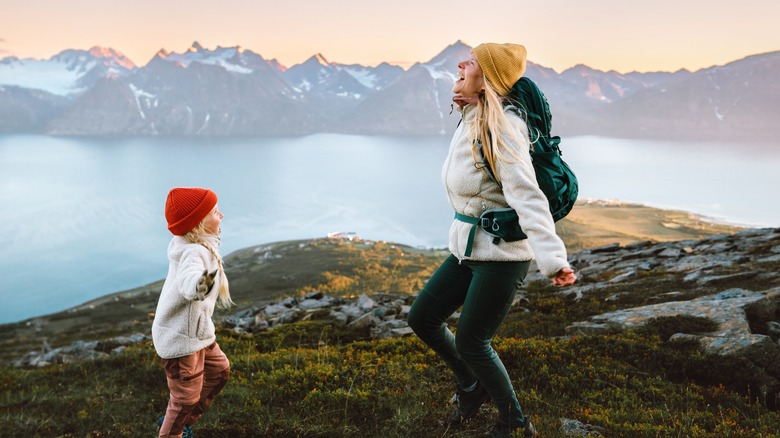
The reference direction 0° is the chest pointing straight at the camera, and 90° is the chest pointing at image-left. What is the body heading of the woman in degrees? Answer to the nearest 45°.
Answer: approximately 90°

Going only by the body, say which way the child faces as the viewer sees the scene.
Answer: to the viewer's right

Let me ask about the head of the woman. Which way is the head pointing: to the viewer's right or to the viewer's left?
to the viewer's left

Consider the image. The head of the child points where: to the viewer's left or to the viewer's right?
to the viewer's right

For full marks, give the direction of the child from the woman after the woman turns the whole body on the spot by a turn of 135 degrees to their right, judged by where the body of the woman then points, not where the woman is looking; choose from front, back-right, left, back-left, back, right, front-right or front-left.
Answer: back-left
